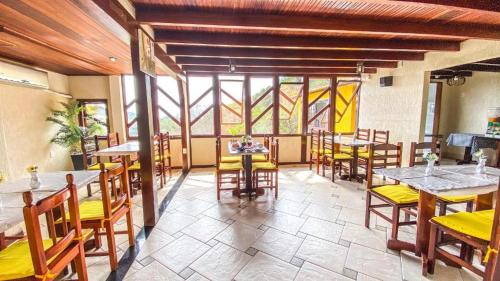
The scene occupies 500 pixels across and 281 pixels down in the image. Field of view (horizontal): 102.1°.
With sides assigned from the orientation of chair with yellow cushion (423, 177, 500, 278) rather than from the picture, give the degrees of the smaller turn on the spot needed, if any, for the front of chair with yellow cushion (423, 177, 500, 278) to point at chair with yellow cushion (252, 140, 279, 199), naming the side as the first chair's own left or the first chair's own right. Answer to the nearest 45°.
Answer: approximately 45° to the first chair's own right

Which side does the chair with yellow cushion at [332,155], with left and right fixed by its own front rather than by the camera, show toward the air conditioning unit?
back

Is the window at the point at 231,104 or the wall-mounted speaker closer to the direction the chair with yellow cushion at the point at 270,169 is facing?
the window

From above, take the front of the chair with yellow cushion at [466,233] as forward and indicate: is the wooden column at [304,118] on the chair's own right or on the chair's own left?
on the chair's own right

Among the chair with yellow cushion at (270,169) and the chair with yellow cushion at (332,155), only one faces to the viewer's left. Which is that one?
the chair with yellow cushion at (270,169)

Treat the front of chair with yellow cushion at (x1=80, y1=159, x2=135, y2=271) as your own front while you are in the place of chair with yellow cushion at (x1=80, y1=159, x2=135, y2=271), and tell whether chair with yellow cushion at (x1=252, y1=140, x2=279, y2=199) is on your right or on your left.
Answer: on your right

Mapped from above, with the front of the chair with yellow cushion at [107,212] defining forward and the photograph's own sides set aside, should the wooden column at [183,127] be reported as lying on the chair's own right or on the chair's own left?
on the chair's own right

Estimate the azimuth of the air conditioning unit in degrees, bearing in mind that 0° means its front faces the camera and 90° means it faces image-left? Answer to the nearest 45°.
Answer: approximately 315°

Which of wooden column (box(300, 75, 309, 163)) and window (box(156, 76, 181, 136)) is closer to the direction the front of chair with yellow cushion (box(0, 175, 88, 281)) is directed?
the window

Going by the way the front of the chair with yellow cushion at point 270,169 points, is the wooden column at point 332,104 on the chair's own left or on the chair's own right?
on the chair's own right

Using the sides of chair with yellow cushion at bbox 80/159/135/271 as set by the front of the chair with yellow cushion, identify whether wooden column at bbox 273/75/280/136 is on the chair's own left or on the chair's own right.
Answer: on the chair's own right

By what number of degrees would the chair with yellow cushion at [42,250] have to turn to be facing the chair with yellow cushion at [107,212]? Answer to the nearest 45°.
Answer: approximately 90° to its right

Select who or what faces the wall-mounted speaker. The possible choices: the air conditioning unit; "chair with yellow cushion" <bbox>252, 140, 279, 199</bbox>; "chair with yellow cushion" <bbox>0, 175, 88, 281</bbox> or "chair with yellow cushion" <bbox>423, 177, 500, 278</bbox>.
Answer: the air conditioning unit

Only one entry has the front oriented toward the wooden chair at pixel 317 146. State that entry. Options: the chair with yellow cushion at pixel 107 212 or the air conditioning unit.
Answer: the air conditioning unit
